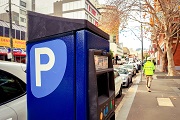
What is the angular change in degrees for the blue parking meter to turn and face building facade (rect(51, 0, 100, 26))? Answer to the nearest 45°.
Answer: approximately 135° to its left

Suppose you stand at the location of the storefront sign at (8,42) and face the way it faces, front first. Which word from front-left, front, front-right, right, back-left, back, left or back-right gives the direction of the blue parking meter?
front-right

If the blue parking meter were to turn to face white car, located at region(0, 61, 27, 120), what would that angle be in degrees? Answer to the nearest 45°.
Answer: approximately 180°

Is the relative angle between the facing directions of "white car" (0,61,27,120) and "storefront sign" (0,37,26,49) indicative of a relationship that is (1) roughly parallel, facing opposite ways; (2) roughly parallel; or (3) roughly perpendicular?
roughly perpendicular

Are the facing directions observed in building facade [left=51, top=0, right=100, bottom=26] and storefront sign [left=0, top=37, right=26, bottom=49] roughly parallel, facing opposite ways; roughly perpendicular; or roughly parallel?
roughly parallel

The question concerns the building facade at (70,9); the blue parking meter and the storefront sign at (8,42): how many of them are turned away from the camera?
0

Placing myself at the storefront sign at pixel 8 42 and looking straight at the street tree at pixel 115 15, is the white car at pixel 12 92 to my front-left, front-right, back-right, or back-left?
front-right

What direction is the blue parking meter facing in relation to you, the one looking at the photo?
facing the viewer and to the right of the viewer

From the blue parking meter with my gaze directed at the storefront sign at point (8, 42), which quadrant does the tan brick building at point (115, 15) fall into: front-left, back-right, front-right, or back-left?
front-right

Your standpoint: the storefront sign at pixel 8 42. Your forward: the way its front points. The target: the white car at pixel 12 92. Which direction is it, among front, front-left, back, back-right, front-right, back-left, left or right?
front-right

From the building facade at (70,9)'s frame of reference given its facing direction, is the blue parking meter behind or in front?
in front

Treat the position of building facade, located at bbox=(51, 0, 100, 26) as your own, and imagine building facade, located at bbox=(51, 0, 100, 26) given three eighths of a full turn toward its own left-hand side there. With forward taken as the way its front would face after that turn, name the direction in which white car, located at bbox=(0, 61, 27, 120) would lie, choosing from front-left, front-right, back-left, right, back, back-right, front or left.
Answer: back
